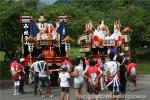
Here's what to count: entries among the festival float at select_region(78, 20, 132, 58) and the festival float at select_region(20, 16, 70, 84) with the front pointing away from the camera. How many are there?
0

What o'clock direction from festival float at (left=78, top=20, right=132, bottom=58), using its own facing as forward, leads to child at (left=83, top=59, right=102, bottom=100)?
The child is roughly at 12 o'clock from the festival float.

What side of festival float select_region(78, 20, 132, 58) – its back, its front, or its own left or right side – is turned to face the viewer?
front

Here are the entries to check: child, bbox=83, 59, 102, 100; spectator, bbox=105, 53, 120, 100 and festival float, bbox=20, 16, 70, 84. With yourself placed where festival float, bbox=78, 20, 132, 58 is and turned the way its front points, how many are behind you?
0

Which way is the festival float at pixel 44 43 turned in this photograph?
toward the camera

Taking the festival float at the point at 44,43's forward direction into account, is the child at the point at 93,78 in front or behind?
in front

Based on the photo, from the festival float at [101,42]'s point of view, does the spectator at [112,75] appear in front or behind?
in front

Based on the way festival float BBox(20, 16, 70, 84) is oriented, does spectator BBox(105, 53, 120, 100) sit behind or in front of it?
in front
